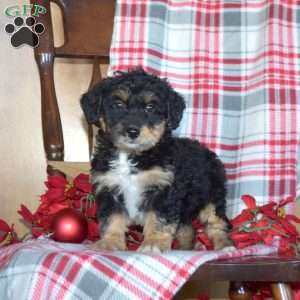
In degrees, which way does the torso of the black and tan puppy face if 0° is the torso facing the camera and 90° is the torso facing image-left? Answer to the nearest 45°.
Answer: approximately 45°
